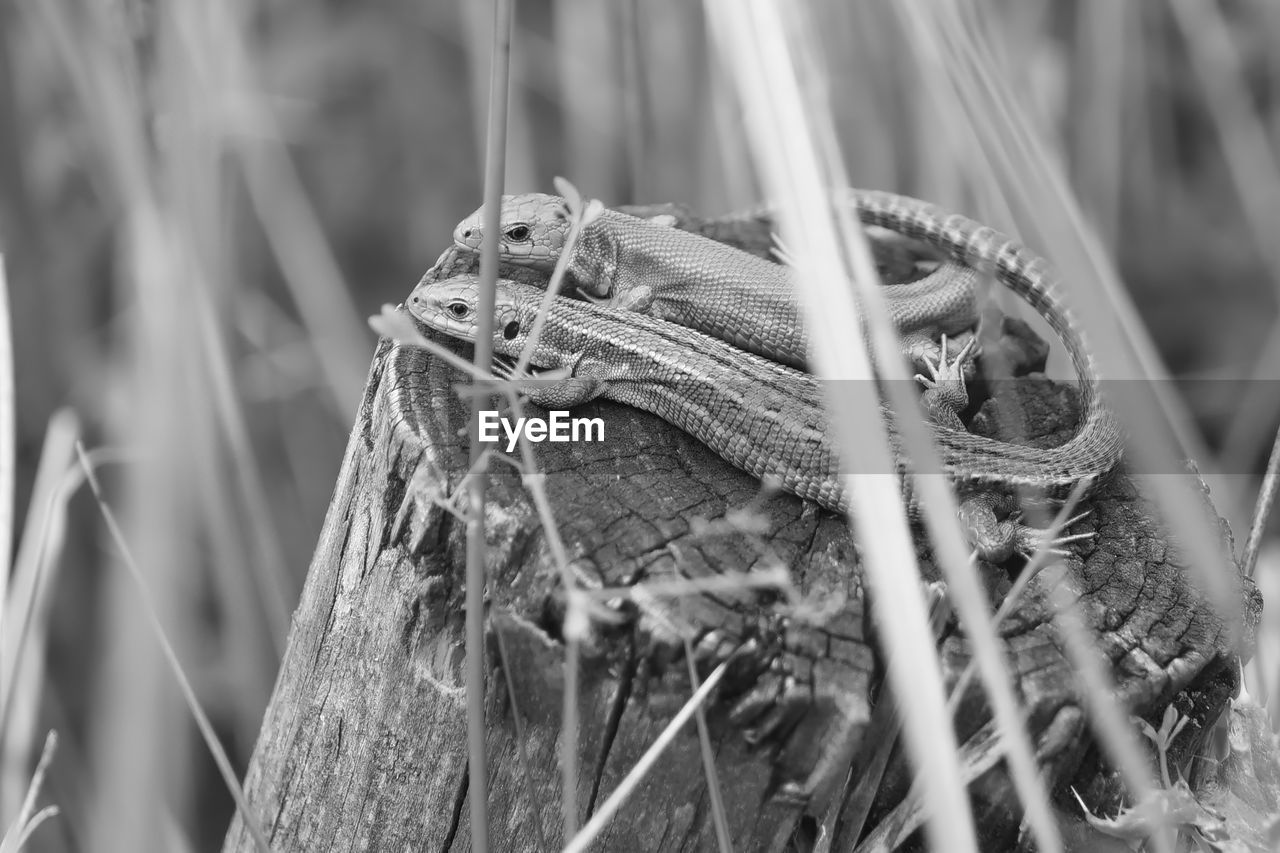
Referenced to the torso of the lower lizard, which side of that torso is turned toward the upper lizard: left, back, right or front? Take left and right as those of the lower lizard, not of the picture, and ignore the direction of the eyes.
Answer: right

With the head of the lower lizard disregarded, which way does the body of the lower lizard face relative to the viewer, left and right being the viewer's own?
facing to the left of the viewer

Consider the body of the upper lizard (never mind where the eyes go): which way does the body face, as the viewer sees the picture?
to the viewer's left

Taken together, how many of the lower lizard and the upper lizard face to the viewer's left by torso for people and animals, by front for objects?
2

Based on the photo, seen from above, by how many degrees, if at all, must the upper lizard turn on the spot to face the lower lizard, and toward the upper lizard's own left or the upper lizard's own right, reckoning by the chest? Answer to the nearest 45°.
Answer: approximately 90° to the upper lizard's own left
